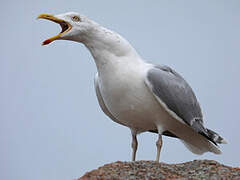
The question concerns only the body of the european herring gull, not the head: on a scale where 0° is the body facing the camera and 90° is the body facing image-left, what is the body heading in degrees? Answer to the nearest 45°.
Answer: approximately 45°
